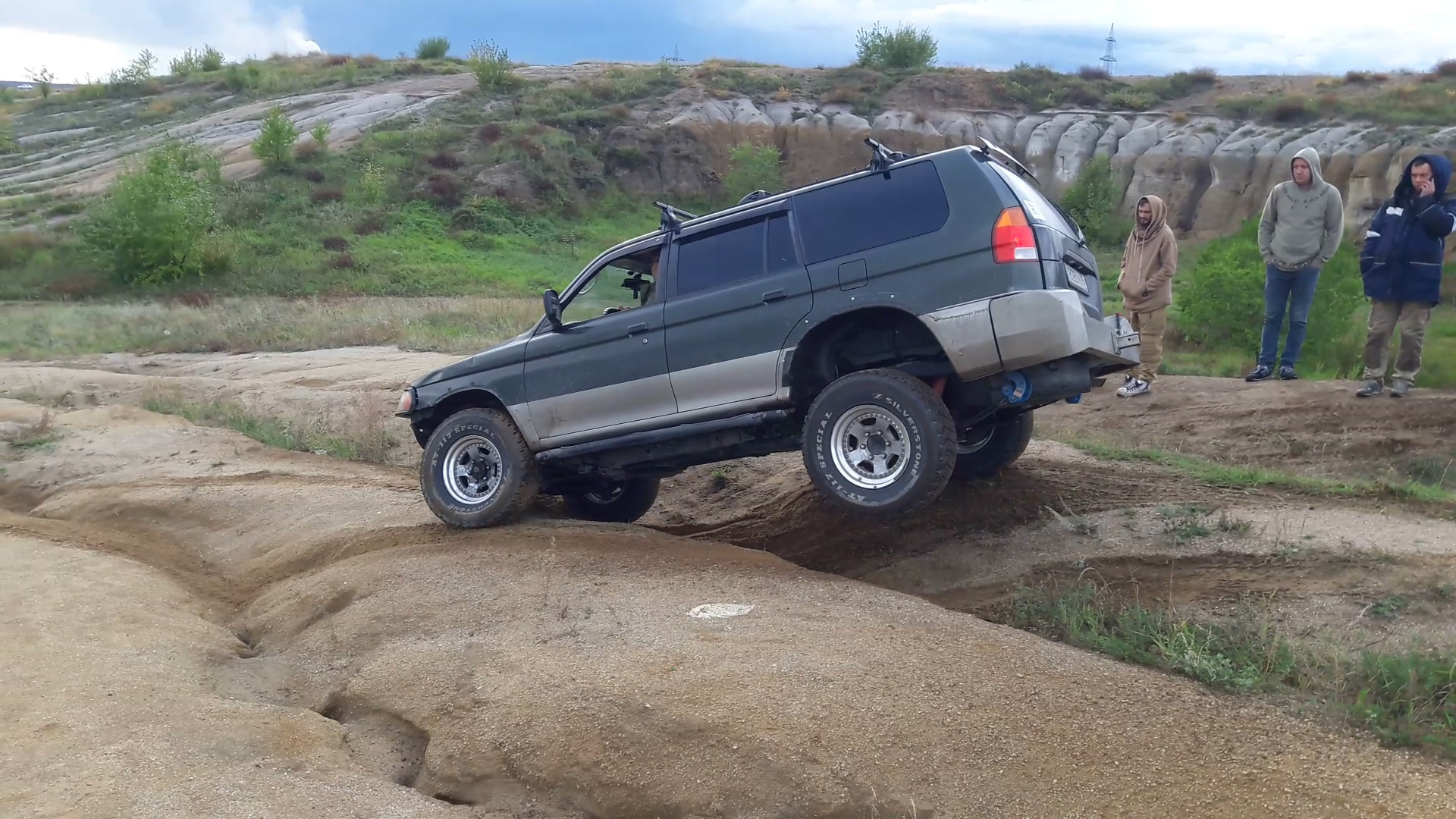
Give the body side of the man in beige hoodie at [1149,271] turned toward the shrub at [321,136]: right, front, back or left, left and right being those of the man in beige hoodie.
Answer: right

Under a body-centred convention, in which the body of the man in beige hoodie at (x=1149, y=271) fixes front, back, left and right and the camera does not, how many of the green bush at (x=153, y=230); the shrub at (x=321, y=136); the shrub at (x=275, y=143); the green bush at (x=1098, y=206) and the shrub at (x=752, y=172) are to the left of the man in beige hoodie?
0

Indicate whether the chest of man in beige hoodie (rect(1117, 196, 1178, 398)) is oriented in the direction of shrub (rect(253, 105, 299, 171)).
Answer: no

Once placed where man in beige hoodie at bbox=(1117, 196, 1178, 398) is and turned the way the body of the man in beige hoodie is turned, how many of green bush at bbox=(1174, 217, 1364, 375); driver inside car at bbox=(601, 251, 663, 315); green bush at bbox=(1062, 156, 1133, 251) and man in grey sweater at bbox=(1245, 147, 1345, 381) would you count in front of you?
1

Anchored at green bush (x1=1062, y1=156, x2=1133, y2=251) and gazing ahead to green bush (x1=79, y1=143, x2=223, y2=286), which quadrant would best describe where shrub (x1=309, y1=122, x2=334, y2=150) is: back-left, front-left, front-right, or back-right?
front-right

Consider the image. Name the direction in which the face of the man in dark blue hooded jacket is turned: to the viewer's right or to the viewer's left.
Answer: to the viewer's left

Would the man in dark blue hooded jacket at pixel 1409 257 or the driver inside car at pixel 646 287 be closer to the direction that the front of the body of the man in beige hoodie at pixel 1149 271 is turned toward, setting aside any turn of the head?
the driver inside car

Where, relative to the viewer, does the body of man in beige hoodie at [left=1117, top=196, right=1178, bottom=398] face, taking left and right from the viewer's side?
facing the viewer and to the left of the viewer

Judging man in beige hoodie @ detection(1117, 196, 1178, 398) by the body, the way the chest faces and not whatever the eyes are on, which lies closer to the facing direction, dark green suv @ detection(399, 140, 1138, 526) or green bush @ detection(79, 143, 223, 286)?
the dark green suv

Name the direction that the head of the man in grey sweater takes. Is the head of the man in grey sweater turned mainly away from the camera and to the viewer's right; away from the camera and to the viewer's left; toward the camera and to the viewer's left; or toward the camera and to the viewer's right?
toward the camera and to the viewer's left

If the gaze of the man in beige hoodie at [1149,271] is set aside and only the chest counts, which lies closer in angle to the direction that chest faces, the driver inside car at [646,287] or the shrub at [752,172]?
the driver inside car

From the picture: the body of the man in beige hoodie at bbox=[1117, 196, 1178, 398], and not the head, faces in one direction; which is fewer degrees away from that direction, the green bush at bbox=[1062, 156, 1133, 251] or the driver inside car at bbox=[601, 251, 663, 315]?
the driver inside car

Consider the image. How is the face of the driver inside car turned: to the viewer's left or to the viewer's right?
to the viewer's left

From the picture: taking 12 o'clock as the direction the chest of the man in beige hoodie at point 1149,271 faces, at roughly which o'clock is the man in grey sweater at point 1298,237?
The man in grey sweater is roughly at 7 o'clock from the man in beige hoodie.

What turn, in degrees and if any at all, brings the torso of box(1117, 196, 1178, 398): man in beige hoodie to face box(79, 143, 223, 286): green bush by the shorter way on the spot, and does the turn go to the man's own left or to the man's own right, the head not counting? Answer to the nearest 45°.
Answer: approximately 90° to the man's own right

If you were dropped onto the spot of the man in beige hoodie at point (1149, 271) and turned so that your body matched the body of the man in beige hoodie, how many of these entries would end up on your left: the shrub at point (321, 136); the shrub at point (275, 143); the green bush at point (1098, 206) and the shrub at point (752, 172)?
0

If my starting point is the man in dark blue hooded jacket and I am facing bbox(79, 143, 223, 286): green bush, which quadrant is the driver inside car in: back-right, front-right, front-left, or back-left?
front-left
